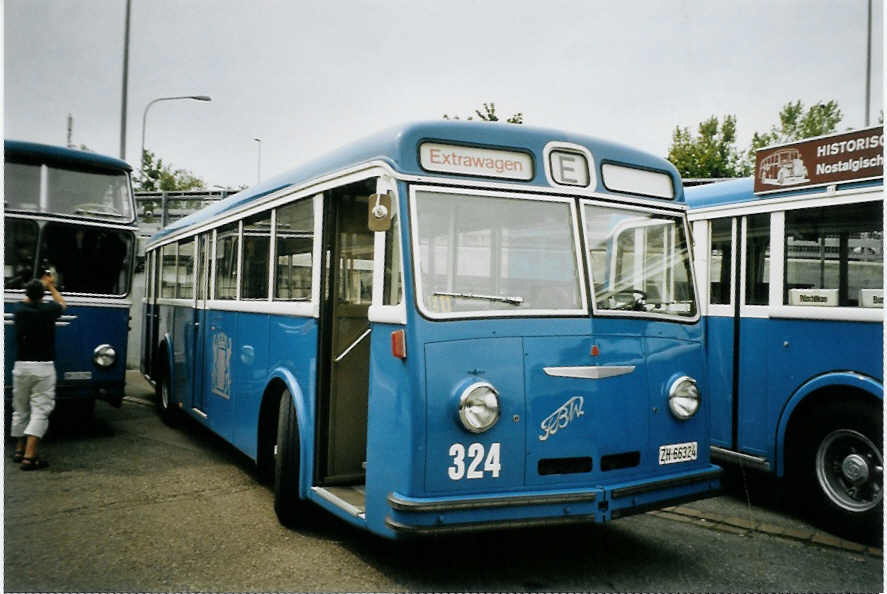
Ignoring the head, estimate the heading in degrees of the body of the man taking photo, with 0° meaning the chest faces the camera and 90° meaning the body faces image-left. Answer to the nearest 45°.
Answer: approximately 225°

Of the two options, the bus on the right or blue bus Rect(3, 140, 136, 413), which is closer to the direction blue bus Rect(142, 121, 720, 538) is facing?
the bus on the right

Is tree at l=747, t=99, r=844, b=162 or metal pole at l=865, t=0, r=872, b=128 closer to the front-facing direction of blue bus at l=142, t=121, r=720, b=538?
the metal pole

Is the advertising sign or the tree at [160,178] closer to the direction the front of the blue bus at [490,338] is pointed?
the advertising sign

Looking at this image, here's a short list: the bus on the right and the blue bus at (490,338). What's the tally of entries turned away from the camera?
0

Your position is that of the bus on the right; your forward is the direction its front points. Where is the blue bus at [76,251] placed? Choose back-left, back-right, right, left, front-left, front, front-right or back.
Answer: back-right

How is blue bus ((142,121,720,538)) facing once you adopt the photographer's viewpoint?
facing the viewer and to the right of the viewer

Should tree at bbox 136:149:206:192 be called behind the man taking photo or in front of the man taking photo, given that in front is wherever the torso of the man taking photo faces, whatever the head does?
in front

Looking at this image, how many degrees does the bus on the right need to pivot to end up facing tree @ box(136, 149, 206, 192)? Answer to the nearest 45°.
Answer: approximately 180°

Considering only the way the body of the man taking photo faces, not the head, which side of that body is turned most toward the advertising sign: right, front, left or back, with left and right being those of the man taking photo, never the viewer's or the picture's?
right

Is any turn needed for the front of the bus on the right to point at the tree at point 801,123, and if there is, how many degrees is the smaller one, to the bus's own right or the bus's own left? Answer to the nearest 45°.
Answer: approximately 135° to the bus's own left
